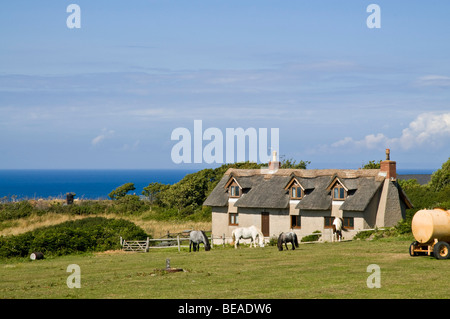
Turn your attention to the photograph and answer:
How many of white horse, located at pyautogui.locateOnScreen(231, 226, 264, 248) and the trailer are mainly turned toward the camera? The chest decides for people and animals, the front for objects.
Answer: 0

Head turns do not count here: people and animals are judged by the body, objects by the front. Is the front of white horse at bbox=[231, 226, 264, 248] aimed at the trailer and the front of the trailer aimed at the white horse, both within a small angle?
no
